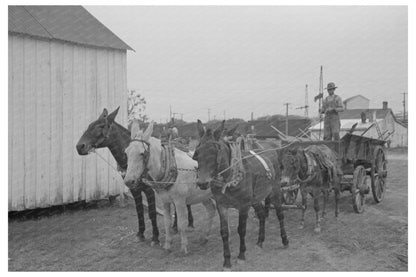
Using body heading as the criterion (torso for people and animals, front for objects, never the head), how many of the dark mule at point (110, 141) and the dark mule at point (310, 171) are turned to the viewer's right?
0

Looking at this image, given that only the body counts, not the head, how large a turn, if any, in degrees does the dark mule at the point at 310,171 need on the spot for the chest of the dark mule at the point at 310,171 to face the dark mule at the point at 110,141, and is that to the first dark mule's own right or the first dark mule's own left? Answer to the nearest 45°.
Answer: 0° — it already faces it

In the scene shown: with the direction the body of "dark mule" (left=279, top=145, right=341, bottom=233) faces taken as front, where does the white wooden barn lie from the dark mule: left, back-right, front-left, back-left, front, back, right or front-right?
front-right

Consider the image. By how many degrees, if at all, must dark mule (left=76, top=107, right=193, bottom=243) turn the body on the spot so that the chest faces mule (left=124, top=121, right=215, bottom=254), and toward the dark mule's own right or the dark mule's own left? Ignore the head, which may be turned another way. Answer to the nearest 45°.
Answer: approximately 90° to the dark mule's own left

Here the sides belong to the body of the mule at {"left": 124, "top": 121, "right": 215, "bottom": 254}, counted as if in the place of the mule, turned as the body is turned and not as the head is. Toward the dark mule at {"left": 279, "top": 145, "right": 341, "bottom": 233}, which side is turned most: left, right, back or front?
back

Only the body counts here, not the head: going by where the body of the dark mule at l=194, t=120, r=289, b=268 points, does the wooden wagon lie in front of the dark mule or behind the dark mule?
behind

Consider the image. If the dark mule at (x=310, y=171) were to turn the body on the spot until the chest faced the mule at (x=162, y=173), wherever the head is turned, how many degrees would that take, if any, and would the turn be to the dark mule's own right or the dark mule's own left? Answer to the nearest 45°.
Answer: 0° — it already faces it

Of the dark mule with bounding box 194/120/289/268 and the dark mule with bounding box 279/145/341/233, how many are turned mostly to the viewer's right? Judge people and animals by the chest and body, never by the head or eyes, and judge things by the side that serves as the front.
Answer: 0

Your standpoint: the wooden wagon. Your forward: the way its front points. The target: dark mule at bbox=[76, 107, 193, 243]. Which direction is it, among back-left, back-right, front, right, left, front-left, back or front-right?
front

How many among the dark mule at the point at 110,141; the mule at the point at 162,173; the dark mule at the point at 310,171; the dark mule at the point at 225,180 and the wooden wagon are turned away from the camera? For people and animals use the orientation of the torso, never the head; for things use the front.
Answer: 0

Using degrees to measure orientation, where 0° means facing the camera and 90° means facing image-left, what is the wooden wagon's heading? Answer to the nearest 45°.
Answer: approximately 45°

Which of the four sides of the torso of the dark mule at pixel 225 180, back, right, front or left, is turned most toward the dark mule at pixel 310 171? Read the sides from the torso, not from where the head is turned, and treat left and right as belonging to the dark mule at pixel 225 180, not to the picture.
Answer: back

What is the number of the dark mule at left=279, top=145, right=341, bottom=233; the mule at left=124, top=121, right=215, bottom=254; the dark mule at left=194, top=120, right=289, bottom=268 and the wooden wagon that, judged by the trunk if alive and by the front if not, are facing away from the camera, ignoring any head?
0

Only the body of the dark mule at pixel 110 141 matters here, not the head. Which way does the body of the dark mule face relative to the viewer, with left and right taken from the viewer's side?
facing the viewer and to the left of the viewer

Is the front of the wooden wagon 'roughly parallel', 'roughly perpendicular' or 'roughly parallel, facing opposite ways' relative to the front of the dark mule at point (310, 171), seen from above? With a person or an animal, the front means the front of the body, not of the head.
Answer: roughly parallel
